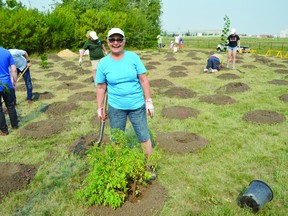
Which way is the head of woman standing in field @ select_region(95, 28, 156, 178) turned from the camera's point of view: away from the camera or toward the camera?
toward the camera

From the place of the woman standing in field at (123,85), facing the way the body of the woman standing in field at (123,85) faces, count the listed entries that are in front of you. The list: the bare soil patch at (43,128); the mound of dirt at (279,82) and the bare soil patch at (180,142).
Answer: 0

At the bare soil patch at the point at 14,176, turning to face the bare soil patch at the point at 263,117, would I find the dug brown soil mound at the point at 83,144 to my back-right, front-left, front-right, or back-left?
front-left

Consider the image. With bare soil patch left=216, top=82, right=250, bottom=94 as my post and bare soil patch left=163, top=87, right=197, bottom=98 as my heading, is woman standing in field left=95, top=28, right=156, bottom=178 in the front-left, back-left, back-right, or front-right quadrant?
front-left

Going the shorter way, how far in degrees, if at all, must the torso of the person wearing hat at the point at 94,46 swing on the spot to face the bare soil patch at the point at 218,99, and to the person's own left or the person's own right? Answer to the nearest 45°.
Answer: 0° — they already face it

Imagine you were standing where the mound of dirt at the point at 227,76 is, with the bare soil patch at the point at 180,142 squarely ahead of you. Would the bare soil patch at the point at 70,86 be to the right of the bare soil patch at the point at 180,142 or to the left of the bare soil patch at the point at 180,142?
right

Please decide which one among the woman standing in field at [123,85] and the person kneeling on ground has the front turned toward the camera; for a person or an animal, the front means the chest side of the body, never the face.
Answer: the woman standing in field

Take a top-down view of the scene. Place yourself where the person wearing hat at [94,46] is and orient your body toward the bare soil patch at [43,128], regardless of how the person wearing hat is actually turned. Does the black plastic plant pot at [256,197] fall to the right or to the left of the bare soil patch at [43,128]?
left

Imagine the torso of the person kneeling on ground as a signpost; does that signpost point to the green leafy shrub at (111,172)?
no

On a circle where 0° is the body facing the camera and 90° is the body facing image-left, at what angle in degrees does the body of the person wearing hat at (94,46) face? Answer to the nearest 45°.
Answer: approximately 315°

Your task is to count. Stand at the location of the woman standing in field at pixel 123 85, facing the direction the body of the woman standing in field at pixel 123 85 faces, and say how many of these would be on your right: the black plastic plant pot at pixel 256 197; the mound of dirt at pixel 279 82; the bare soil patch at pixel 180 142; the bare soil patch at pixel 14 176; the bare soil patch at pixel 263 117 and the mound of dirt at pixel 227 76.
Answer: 1

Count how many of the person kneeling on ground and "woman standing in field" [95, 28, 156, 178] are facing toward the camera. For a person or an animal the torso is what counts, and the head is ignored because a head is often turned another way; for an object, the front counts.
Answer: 1

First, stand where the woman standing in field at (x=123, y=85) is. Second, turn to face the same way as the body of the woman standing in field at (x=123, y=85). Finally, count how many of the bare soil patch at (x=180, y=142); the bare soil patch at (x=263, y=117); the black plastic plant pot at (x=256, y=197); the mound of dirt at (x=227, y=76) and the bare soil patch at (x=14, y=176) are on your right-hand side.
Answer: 1

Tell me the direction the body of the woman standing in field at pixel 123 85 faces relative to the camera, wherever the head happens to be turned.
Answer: toward the camera
